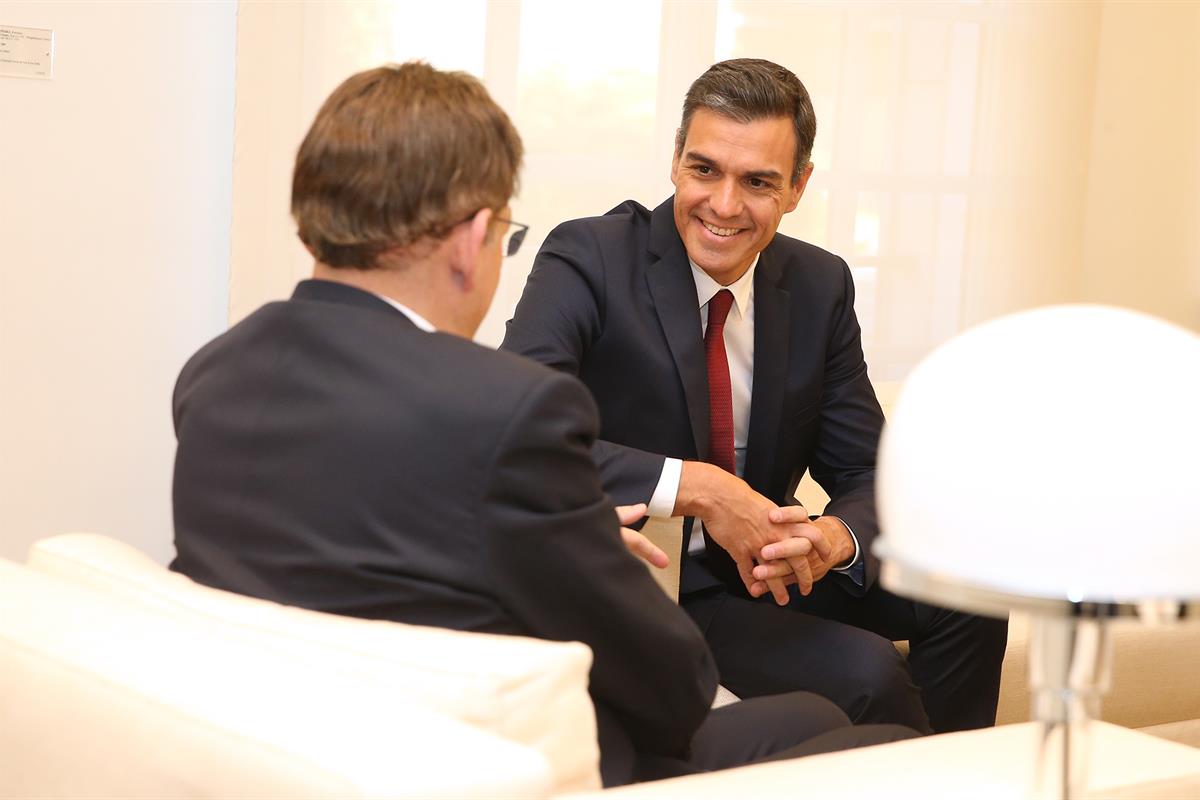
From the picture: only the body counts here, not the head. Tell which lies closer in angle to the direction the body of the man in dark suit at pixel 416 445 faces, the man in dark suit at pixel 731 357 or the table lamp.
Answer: the man in dark suit

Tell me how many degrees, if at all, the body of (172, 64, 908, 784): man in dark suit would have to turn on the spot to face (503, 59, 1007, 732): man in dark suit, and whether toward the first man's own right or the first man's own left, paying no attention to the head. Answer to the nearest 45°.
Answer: approximately 45° to the first man's own left

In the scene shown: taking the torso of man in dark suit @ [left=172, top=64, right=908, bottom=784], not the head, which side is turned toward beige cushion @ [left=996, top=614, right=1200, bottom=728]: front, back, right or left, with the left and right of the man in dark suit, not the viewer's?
front

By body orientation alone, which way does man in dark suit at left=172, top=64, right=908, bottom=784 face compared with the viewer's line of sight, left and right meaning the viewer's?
facing away from the viewer and to the right of the viewer

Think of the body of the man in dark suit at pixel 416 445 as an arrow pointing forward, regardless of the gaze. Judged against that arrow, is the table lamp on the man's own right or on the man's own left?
on the man's own right

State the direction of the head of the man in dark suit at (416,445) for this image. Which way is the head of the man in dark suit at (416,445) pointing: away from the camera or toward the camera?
away from the camera

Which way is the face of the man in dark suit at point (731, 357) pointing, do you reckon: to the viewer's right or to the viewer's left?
to the viewer's left

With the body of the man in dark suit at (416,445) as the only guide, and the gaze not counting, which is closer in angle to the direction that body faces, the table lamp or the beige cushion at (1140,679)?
the beige cushion
